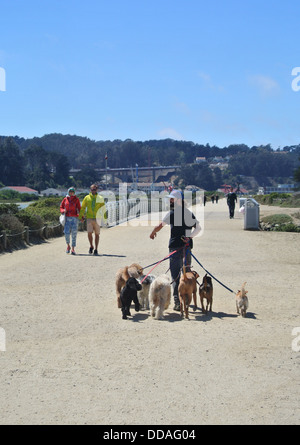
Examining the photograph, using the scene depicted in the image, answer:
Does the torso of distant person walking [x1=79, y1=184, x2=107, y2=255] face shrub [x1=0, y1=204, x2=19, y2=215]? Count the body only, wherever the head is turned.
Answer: no

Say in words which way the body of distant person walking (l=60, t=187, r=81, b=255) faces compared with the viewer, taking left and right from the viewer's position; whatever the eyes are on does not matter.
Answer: facing the viewer

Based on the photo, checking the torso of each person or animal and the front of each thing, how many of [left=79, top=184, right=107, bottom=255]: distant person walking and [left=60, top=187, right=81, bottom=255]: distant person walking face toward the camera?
2

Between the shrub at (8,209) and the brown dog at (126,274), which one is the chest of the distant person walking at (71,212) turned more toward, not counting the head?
the brown dog

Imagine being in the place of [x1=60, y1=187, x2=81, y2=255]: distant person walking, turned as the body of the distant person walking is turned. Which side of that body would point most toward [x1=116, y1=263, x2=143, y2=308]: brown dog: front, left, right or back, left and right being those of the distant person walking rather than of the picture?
front

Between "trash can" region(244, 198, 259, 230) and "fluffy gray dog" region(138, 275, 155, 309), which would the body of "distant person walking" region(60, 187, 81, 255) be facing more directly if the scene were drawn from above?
the fluffy gray dog

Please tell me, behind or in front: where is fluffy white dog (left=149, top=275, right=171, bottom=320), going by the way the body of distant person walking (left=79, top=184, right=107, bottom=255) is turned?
in front

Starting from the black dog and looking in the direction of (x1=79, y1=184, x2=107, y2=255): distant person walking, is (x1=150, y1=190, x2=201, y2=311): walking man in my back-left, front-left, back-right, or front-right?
front-right

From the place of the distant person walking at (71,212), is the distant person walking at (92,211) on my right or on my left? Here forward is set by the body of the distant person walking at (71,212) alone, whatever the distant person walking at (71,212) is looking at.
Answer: on my left

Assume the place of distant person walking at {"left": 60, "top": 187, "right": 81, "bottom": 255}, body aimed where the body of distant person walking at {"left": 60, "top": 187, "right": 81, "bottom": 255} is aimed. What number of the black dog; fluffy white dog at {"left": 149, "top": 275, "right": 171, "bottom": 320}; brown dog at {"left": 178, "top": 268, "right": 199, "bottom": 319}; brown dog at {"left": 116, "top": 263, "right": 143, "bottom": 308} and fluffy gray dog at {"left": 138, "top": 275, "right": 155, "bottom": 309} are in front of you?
5

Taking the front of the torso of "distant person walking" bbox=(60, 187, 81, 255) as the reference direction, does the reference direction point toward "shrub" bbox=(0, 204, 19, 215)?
no

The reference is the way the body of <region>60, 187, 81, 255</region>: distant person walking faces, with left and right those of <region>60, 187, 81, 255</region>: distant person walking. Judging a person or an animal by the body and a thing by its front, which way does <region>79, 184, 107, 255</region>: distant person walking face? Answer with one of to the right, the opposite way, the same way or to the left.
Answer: the same way

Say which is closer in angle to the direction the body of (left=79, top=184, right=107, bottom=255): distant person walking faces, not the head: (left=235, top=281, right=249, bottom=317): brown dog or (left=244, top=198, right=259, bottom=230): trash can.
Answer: the brown dog

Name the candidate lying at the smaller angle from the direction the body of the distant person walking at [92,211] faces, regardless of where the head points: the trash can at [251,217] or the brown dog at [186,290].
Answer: the brown dog

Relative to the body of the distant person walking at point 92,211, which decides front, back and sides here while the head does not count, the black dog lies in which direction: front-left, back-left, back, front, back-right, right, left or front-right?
front

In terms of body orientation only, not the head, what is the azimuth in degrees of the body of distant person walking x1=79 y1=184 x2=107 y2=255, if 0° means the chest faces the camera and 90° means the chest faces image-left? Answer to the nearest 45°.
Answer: approximately 0°

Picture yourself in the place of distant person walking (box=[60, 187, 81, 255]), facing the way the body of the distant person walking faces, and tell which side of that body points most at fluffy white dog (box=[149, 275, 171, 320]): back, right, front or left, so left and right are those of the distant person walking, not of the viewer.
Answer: front

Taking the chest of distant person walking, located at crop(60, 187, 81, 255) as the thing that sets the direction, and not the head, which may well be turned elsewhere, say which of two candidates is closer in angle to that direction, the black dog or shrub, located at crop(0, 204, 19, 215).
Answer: the black dog
